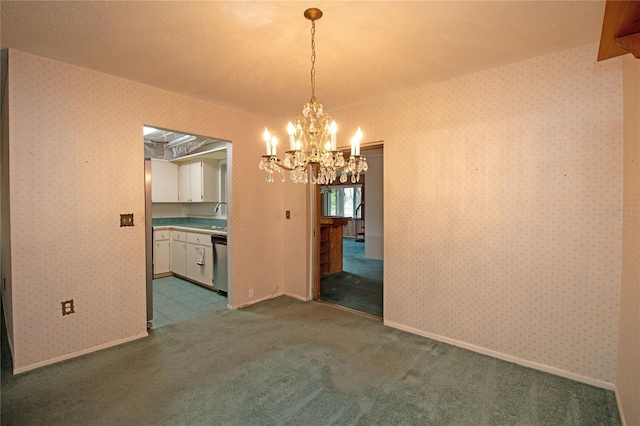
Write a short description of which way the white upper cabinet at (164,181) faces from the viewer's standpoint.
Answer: facing the viewer

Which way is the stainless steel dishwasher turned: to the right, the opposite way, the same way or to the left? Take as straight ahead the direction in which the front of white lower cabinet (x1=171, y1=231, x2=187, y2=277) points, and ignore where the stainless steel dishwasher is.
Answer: the same way

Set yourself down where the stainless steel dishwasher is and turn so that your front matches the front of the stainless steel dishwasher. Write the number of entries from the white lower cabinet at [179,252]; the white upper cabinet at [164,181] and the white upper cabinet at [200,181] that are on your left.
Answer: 0

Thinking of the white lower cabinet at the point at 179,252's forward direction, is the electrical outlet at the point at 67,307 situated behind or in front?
in front

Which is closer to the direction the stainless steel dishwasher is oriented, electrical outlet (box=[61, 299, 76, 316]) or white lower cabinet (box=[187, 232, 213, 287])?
the electrical outlet

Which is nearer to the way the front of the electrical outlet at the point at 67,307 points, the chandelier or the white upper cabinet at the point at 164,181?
the chandelier

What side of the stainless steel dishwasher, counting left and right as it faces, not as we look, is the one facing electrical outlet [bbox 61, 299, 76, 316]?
front

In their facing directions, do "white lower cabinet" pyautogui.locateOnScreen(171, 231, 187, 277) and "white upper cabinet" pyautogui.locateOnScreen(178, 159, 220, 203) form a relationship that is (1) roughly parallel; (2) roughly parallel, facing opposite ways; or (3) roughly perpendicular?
roughly parallel

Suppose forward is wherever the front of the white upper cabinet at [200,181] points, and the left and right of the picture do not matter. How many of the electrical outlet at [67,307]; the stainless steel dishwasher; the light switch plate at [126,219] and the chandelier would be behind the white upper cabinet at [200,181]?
0

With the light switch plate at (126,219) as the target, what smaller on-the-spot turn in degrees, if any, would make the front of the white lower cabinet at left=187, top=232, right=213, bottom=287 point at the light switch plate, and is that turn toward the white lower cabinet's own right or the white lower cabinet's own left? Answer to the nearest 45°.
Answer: approximately 45° to the white lower cabinet's own left

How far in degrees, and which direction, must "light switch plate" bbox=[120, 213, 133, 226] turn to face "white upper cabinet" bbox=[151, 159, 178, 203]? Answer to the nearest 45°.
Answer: approximately 180°

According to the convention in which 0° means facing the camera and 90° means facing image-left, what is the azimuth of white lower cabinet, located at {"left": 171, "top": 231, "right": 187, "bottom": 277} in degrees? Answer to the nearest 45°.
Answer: approximately 45°

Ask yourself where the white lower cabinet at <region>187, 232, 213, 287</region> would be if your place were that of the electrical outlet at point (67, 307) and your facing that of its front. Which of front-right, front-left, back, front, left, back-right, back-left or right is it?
back-left

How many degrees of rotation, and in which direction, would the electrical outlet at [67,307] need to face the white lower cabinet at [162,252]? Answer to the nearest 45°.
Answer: approximately 135° to its left
